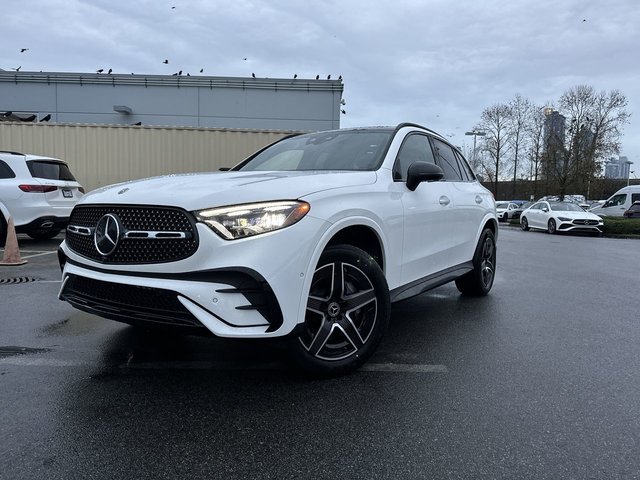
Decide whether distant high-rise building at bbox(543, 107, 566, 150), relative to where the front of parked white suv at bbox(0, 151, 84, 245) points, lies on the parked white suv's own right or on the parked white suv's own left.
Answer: on the parked white suv's own right

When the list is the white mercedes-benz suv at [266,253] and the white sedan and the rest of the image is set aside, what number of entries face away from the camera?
0

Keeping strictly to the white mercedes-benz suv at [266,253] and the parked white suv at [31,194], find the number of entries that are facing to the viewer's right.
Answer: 0

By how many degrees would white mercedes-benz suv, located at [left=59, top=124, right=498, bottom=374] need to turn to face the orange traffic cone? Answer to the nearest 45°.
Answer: approximately 90° to its right

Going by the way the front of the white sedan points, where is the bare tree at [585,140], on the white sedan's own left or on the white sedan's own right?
on the white sedan's own left

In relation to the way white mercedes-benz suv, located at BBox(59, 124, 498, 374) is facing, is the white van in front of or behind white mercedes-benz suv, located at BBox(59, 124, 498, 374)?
behind

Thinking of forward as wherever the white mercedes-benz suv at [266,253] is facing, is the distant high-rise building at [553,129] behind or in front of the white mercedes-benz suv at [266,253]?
behind

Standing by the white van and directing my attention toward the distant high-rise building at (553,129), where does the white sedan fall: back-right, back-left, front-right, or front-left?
back-left

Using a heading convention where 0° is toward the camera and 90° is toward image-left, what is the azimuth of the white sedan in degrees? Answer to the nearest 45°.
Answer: approximately 315°

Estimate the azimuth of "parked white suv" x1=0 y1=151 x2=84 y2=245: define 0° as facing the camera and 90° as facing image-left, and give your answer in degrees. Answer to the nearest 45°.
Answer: approximately 135°
